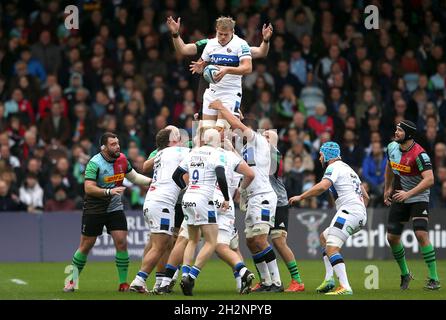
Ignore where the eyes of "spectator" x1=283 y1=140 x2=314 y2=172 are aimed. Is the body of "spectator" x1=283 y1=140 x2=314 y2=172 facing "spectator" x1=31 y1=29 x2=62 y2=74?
no

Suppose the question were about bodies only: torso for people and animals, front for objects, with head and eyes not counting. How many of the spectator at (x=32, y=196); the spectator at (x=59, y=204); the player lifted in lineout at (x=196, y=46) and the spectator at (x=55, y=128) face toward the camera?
4

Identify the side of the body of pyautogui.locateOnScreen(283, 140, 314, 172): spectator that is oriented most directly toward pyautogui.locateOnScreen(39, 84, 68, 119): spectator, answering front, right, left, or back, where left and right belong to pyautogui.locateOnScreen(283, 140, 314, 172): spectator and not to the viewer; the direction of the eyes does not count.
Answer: right

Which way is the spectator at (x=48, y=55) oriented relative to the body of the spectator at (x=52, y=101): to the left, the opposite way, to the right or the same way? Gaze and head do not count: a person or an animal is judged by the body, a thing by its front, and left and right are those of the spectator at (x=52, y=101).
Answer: the same way

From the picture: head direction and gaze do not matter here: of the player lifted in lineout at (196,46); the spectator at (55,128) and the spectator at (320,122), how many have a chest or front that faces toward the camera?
3

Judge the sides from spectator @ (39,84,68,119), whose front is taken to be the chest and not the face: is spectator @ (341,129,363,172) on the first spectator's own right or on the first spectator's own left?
on the first spectator's own left

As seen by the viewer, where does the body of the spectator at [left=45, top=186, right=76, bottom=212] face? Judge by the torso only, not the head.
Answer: toward the camera

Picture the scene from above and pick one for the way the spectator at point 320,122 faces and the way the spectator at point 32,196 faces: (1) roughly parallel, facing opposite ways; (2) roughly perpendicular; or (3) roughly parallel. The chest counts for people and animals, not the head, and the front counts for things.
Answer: roughly parallel

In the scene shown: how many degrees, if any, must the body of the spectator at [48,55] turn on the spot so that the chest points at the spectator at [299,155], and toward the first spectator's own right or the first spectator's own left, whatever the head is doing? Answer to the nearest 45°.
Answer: approximately 45° to the first spectator's own left

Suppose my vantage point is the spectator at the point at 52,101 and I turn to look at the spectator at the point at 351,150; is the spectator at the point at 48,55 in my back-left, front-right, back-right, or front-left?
back-left

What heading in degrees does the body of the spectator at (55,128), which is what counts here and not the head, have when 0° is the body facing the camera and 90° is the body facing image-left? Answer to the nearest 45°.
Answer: approximately 0°

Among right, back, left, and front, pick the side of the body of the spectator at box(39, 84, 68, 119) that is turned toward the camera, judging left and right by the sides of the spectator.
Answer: front
